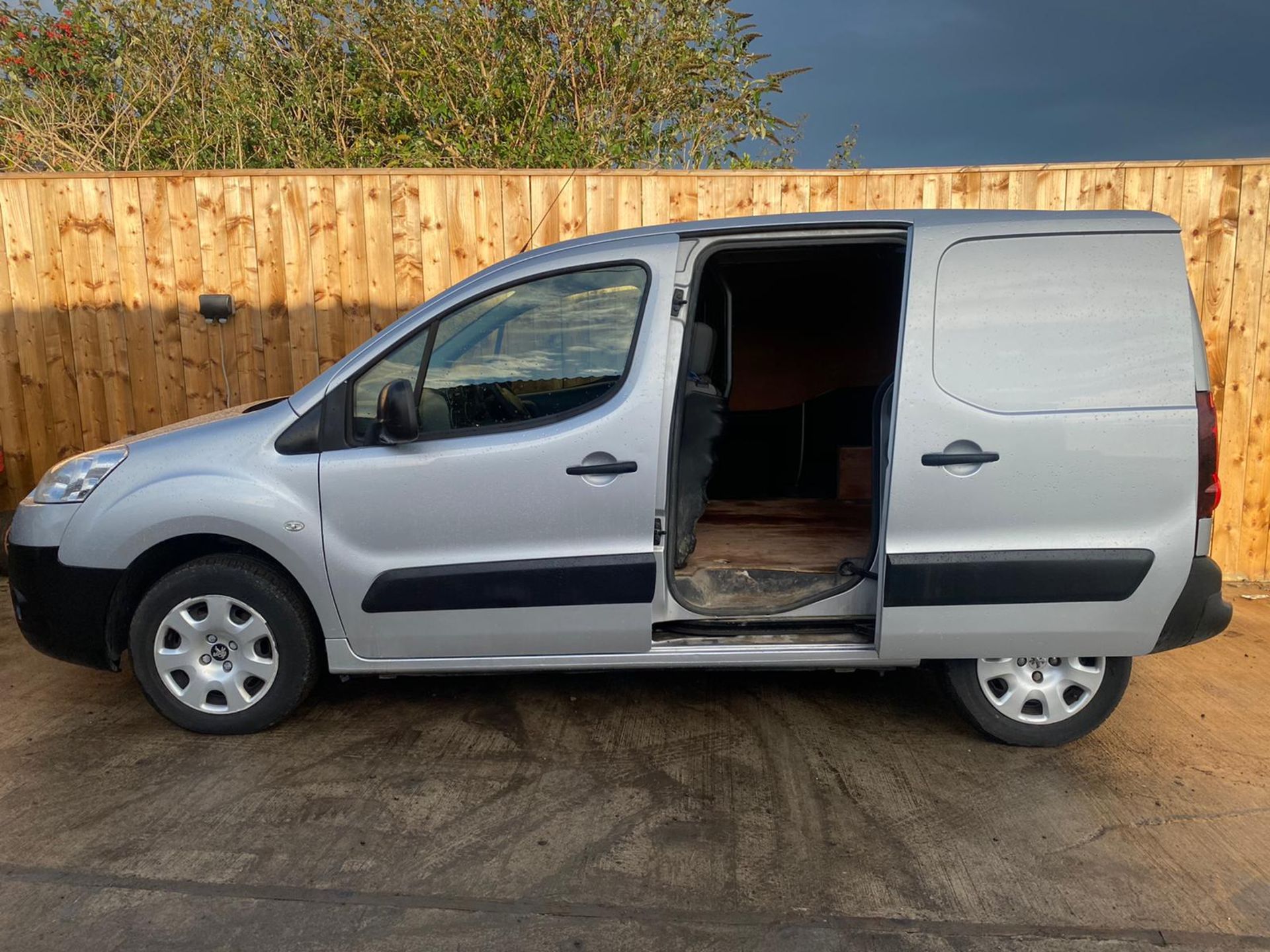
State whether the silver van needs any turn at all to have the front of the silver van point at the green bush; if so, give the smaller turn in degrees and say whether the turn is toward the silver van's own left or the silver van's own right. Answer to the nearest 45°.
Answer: approximately 45° to the silver van's own right

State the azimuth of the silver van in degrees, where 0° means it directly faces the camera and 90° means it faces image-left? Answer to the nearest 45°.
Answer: approximately 90°
